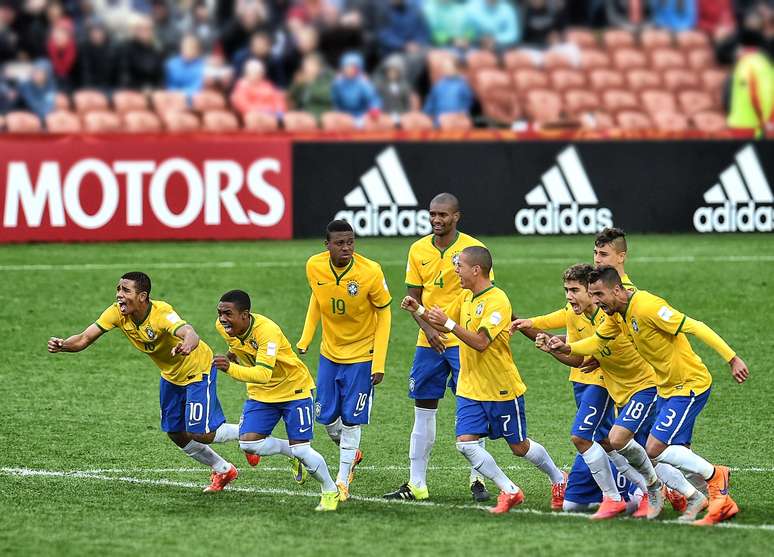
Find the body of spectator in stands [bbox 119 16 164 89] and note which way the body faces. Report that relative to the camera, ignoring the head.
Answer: toward the camera

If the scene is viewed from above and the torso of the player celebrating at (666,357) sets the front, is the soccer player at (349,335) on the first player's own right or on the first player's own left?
on the first player's own right

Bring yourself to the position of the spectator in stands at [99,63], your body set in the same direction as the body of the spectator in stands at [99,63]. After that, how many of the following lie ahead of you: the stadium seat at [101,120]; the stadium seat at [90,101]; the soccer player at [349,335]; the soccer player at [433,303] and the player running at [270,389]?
5

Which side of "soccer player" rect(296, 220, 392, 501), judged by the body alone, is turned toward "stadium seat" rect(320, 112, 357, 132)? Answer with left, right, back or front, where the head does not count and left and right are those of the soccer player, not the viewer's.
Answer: back

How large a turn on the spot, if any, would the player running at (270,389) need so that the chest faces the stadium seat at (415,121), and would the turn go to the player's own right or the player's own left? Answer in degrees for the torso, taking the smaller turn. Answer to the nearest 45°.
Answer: approximately 135° to the player's own right

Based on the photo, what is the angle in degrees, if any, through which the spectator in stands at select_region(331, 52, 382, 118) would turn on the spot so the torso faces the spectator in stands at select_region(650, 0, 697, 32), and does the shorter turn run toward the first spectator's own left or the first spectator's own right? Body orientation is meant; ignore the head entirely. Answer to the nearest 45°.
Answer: approximately 135° to the first spectator's own left

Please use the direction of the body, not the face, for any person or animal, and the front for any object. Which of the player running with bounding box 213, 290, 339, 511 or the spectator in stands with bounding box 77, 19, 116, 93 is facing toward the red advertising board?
the spectator in stands

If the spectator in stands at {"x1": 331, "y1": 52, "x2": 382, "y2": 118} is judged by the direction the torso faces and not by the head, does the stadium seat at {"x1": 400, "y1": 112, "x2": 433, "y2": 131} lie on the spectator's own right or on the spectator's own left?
on the spectator's own left

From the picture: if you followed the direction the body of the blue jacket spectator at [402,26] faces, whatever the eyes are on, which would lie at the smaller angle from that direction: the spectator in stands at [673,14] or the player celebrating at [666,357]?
the player celebrating

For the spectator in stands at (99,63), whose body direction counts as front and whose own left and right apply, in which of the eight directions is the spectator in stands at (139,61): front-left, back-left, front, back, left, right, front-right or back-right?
left

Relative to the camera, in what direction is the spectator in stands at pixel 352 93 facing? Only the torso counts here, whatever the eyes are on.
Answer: toward the camera

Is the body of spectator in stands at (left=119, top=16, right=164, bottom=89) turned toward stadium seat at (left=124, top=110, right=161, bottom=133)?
yes
